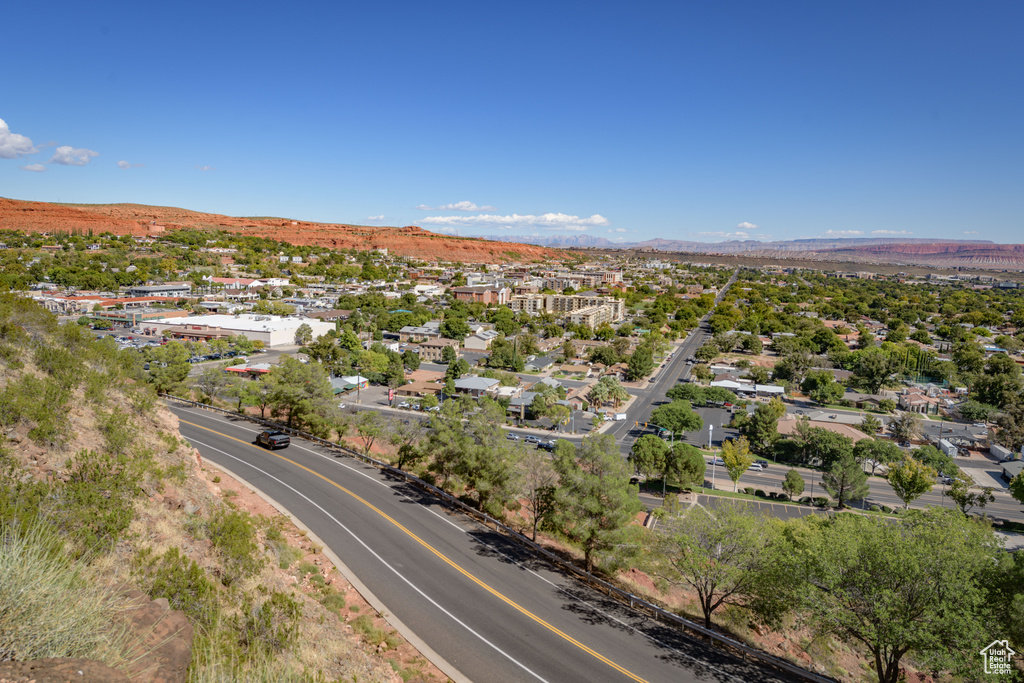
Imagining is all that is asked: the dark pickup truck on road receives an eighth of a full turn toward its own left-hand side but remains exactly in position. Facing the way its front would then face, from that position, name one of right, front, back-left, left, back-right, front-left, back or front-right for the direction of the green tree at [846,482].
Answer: back

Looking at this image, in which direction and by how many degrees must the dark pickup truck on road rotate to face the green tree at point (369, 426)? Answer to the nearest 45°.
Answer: approximately 135° to its right

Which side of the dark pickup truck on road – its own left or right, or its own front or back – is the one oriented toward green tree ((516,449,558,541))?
back

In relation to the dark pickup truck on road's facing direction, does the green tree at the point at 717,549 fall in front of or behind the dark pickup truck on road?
behind

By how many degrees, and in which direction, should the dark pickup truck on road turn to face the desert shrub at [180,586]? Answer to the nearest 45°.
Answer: approximately 135° to its left

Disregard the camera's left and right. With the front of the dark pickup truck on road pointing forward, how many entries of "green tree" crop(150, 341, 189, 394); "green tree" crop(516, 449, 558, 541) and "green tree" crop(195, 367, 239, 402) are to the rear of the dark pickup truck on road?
1

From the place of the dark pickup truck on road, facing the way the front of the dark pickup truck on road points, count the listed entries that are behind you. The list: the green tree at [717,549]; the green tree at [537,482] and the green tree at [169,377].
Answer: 2

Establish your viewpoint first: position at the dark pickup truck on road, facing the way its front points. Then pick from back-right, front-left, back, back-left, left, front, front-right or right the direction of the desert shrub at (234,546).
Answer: back-left

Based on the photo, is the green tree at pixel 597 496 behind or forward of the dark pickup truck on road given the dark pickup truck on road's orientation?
behind

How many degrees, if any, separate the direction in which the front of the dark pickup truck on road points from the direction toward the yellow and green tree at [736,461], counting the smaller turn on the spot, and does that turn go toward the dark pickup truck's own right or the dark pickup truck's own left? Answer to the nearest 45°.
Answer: approximately 135° to the dark pickup truck's own right

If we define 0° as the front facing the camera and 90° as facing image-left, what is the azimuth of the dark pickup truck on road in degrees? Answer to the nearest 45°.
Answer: approximately 135°

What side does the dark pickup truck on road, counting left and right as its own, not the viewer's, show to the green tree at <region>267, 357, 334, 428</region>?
right
